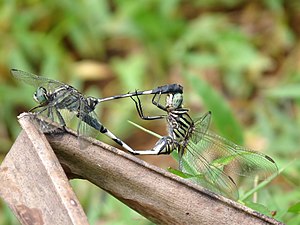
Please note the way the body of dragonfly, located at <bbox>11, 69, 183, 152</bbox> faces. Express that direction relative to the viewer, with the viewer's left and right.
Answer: facing to the left of the viewer

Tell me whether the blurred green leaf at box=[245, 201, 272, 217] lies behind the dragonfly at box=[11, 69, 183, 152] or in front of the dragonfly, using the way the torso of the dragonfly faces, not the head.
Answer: behind

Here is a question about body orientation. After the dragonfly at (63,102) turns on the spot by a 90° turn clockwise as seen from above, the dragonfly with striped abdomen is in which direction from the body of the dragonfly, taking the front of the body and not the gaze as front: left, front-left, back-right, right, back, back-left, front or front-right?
right
